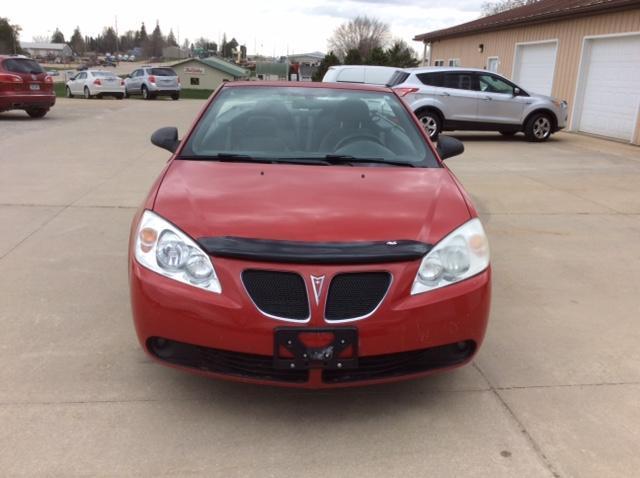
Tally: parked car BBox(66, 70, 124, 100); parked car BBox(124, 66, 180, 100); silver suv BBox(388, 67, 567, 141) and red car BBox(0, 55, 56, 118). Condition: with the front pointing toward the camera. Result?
0

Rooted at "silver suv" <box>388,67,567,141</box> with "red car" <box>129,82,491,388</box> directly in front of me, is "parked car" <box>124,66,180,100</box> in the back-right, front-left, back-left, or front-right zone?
back-right

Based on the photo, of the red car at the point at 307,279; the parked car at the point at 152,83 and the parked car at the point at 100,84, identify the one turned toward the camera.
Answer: the red car

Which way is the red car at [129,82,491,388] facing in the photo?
toward the camera

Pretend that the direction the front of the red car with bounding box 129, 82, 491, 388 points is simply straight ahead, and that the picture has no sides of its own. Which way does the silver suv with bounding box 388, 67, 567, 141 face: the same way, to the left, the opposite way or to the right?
to the left

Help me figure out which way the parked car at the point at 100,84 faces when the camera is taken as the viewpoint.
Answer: facing away from the viewer and to the left of the viewer

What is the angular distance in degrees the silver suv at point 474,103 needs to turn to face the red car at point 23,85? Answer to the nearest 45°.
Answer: approximately 180°

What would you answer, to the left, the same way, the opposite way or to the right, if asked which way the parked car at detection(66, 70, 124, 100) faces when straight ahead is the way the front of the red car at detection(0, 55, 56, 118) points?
the same way

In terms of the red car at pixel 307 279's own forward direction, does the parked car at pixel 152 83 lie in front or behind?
behind

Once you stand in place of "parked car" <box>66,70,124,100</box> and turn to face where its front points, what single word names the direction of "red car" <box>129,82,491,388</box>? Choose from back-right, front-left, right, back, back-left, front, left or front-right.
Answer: back-left

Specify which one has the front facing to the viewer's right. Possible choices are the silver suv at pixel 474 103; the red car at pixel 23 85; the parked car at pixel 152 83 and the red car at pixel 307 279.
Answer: the silver suv

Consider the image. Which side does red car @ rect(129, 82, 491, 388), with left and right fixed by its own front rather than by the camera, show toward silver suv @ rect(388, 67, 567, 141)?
back

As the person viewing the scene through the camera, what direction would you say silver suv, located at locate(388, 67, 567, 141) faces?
facing to the right of the viewer

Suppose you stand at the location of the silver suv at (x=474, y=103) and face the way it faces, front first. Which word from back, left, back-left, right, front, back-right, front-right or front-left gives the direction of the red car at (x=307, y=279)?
right

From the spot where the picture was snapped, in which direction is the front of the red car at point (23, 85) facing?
facing away from the viewer and to the left of the viewer
